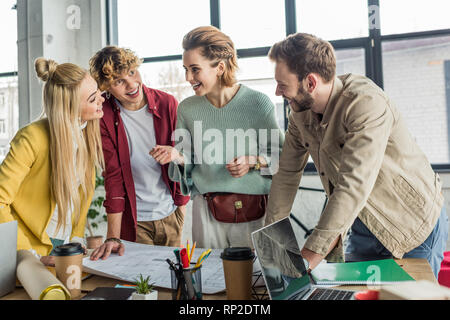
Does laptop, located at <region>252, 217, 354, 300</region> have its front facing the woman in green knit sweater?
no

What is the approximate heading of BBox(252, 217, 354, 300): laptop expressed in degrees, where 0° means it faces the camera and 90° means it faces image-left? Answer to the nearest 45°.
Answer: approximately 315°

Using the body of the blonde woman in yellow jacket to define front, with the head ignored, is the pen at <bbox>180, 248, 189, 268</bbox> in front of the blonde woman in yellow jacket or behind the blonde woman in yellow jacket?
in front

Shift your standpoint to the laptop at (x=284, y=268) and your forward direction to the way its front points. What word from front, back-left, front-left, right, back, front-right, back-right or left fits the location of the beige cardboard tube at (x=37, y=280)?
back-right

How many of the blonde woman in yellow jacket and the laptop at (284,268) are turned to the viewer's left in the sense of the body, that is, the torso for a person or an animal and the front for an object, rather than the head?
0

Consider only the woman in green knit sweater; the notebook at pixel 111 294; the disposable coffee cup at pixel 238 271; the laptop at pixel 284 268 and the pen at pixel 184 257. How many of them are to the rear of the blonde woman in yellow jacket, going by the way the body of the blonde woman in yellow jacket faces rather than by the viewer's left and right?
0

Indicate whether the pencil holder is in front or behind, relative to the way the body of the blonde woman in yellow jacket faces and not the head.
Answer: in front

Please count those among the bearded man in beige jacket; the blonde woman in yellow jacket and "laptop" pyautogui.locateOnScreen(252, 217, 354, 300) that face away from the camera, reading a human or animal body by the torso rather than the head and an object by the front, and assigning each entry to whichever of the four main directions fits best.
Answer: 0

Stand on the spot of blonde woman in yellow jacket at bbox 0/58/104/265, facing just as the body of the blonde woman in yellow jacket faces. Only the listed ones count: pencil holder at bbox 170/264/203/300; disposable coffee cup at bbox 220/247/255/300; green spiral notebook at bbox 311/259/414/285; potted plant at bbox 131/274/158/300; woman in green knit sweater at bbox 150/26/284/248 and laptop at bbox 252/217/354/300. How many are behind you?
0

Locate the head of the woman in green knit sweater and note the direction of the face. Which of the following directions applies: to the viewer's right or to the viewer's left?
to the viewer's left

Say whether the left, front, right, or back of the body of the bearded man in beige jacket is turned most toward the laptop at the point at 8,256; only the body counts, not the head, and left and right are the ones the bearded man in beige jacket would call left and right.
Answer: front

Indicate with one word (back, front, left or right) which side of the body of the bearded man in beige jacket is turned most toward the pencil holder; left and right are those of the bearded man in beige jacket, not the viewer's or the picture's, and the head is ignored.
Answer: front

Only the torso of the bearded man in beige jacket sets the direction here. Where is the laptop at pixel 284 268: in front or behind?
in front

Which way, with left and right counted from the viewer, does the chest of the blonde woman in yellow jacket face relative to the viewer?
facing the viewer and to the right of the viewer
